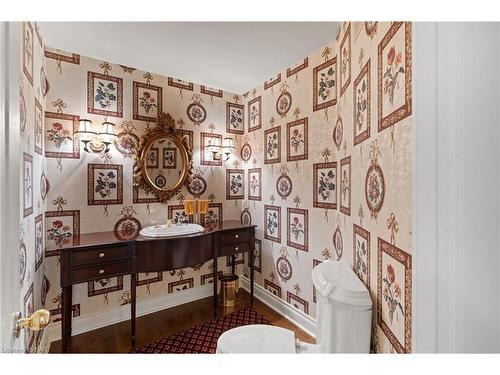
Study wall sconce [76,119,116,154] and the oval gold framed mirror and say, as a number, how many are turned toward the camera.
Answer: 2

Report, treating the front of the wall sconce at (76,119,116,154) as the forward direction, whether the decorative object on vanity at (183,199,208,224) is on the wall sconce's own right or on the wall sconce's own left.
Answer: on the wall sconce's own left

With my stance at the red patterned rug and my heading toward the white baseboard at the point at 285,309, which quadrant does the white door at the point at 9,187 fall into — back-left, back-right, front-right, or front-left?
back-right

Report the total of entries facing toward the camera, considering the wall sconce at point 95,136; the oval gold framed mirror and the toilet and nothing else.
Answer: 2

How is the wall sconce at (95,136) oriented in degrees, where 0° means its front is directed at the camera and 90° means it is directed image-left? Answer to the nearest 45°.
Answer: approximately 0°

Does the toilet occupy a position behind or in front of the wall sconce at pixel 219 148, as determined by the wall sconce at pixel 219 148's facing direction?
in front

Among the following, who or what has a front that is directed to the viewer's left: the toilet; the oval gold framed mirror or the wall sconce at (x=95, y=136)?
the toilet

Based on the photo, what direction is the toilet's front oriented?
to the viewer's left
